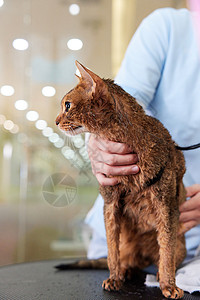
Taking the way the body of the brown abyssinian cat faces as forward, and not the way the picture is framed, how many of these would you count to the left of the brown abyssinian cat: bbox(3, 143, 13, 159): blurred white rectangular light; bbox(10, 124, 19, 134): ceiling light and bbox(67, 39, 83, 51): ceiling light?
0

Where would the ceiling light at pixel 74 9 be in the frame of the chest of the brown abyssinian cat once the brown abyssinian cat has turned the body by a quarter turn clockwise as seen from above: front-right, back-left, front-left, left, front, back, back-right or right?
front-right

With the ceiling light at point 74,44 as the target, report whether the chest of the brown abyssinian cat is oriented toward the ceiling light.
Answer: no

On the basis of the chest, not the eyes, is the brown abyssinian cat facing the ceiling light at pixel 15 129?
no

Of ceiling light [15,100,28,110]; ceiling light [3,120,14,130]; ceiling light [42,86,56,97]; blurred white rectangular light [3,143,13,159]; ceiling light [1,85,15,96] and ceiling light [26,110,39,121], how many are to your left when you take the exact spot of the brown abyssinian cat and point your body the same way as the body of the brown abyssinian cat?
0

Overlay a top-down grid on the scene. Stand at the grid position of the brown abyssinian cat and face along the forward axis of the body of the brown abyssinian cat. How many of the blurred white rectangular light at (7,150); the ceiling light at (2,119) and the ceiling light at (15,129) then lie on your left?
0

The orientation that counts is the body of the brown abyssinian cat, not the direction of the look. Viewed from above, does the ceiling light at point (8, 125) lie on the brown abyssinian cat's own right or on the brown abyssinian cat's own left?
on the brown abyssinian cat's own right

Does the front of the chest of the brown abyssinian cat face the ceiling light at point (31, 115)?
no

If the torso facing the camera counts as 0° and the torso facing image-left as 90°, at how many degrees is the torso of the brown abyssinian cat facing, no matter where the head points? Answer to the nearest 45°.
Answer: approximately 45°

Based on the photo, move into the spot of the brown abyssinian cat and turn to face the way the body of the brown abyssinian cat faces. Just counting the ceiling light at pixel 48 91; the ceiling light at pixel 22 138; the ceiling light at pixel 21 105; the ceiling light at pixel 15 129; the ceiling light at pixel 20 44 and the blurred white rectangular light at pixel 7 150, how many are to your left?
0

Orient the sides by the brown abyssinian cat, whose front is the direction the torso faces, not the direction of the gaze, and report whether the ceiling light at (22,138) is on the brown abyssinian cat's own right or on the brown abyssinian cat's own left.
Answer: on the brown abyssinian cat's own right

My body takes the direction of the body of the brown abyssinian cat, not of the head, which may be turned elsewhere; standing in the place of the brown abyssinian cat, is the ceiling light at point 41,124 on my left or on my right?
on my right
